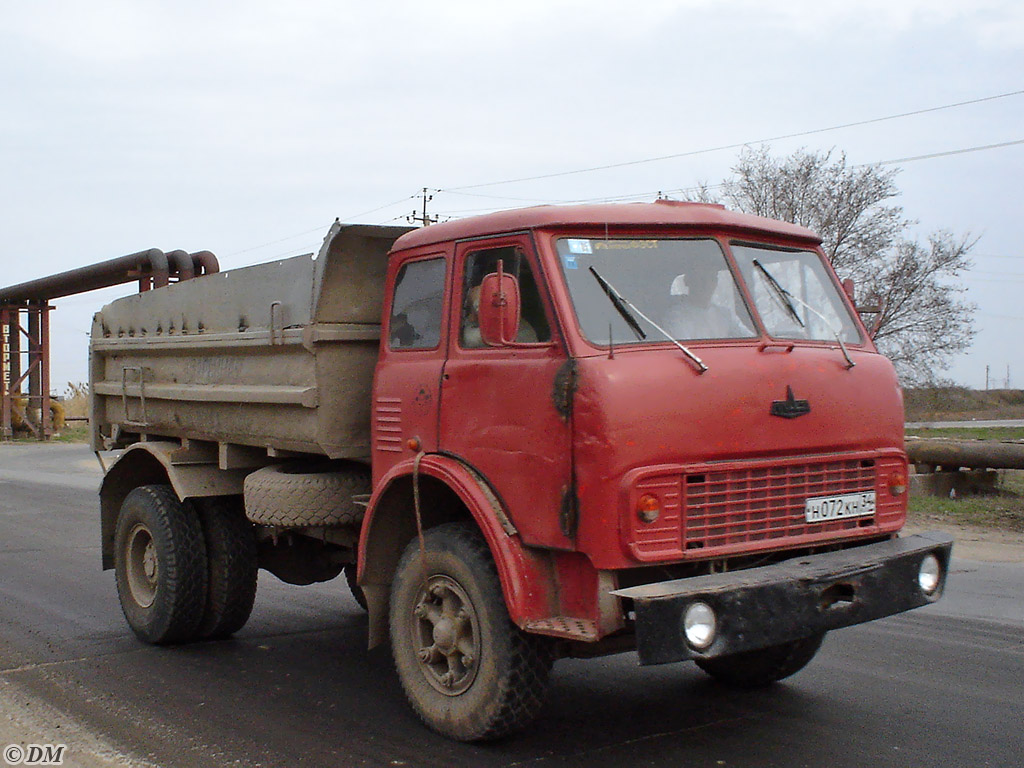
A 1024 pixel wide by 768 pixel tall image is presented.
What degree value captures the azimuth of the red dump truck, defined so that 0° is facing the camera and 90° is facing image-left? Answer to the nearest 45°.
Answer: approximately 315°
